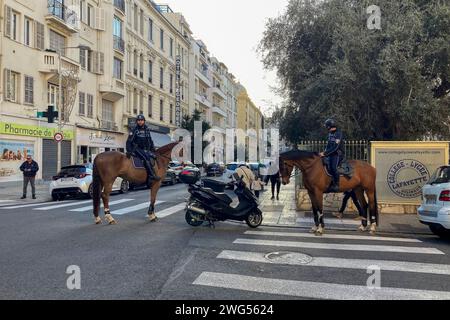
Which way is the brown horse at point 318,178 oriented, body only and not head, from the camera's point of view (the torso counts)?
to the viewer's left

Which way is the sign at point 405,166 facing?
toward the camera

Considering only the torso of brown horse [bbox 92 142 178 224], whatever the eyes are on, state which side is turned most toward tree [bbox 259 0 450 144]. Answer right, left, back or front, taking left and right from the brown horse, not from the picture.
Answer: front

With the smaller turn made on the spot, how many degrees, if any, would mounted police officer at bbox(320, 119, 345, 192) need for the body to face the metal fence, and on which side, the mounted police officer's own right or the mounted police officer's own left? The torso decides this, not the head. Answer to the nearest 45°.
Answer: approximately 90° to the mounted police officer's own right

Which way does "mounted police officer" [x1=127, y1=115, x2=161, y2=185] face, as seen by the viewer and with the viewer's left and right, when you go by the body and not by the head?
facing the viewer and to the right of the viewer

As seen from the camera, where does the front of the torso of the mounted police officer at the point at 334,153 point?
to the viewer's left

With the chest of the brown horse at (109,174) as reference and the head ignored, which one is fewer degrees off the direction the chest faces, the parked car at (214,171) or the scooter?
the scooter

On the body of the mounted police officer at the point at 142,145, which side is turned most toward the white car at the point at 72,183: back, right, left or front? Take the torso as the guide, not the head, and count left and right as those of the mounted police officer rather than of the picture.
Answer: back

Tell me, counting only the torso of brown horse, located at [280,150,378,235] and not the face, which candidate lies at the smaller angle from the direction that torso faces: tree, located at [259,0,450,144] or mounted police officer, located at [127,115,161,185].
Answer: the mounted police officer
